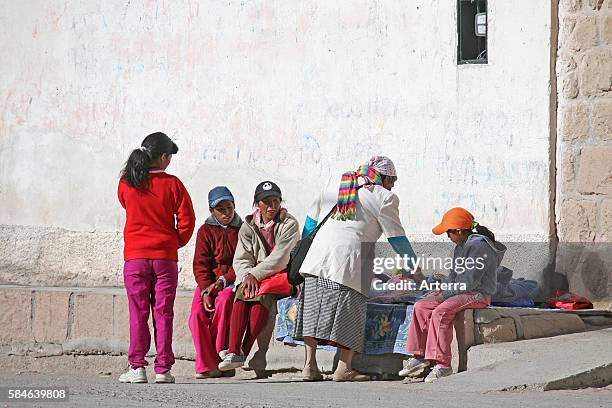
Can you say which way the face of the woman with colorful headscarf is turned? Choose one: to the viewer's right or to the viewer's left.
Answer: to the viewer's right

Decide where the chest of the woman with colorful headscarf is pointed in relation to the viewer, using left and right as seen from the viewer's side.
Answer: facing away from the viewer and to the right of the viewer

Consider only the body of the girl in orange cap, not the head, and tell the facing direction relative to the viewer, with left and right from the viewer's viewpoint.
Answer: facing to the left of the viewer
